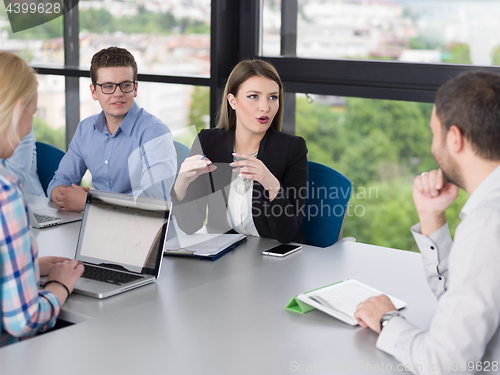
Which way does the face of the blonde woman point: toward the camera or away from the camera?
away from the camera

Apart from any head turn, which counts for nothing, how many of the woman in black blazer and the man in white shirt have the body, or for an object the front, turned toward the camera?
1

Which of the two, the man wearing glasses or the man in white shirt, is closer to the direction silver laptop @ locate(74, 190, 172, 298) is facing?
the man in white shirt

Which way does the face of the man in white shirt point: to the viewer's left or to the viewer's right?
to the viewer's left

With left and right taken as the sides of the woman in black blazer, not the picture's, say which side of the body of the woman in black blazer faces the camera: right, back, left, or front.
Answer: front

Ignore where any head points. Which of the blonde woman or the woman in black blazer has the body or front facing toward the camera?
the woman in black blazer

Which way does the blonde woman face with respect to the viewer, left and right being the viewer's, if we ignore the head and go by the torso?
facing away from the viewer and to the right of the viewer

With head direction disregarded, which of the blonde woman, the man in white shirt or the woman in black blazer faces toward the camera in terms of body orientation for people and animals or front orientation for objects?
the woman in black blazer

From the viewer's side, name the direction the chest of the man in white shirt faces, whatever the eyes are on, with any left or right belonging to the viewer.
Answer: facing away from the viewer and to the left of the viewer

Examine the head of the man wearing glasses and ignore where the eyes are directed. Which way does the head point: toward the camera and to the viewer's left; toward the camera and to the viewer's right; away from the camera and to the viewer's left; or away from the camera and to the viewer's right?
toward the camera and to the viewer's right

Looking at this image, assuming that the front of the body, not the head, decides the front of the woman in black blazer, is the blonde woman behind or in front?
in front

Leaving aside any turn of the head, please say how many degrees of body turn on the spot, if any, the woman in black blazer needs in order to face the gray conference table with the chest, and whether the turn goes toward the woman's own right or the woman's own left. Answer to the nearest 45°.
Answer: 0° — they already face it
